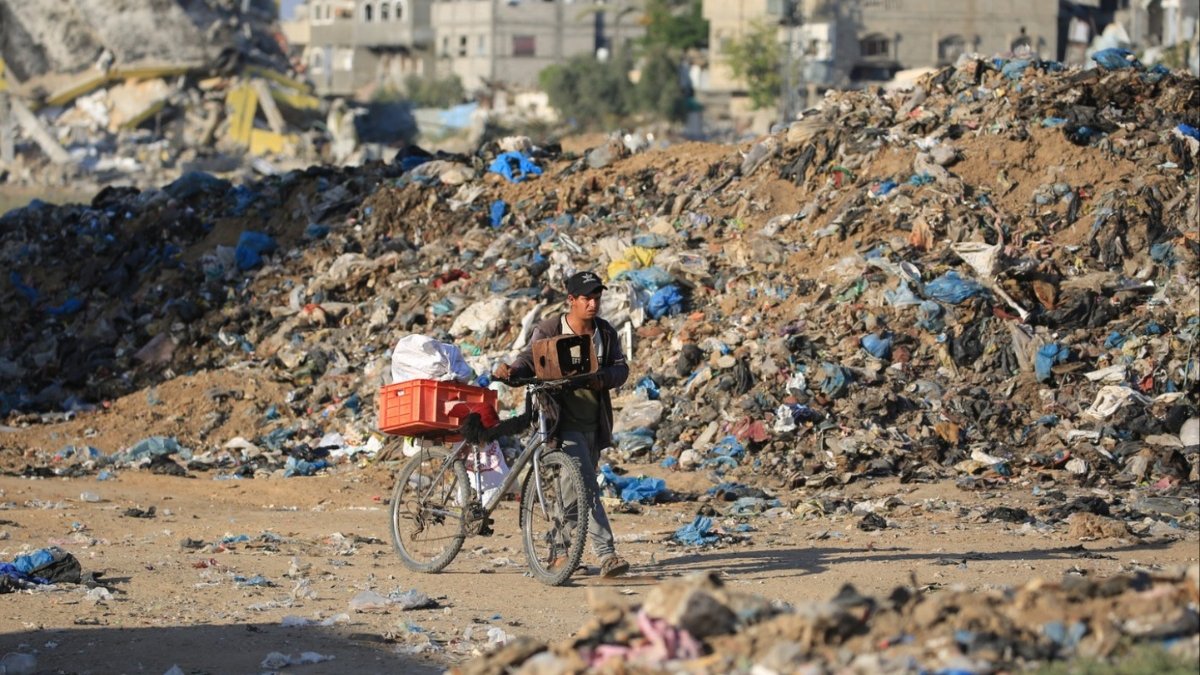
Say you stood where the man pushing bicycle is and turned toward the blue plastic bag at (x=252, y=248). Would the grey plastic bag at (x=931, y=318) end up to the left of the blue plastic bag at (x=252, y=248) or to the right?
right

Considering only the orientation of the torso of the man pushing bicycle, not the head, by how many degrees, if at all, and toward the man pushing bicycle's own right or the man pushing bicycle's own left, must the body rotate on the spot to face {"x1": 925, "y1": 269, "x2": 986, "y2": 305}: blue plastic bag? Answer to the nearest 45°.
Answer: approximately 90° to the man pushing bicycle's own left

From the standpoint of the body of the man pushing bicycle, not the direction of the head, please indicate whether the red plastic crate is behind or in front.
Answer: behind

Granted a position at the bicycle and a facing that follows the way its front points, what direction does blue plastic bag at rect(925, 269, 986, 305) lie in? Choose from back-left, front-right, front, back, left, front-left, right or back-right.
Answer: left

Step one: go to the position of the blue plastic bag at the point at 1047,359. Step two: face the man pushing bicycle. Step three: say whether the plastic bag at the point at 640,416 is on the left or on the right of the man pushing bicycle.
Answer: right

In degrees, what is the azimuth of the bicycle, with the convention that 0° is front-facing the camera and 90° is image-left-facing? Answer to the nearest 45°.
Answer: approximately 315°

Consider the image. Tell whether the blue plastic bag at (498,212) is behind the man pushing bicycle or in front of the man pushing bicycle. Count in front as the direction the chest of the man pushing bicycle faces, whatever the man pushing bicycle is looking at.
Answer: behind

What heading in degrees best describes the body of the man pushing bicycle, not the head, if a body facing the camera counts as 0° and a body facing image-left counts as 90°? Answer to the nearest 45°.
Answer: approximately 315°
